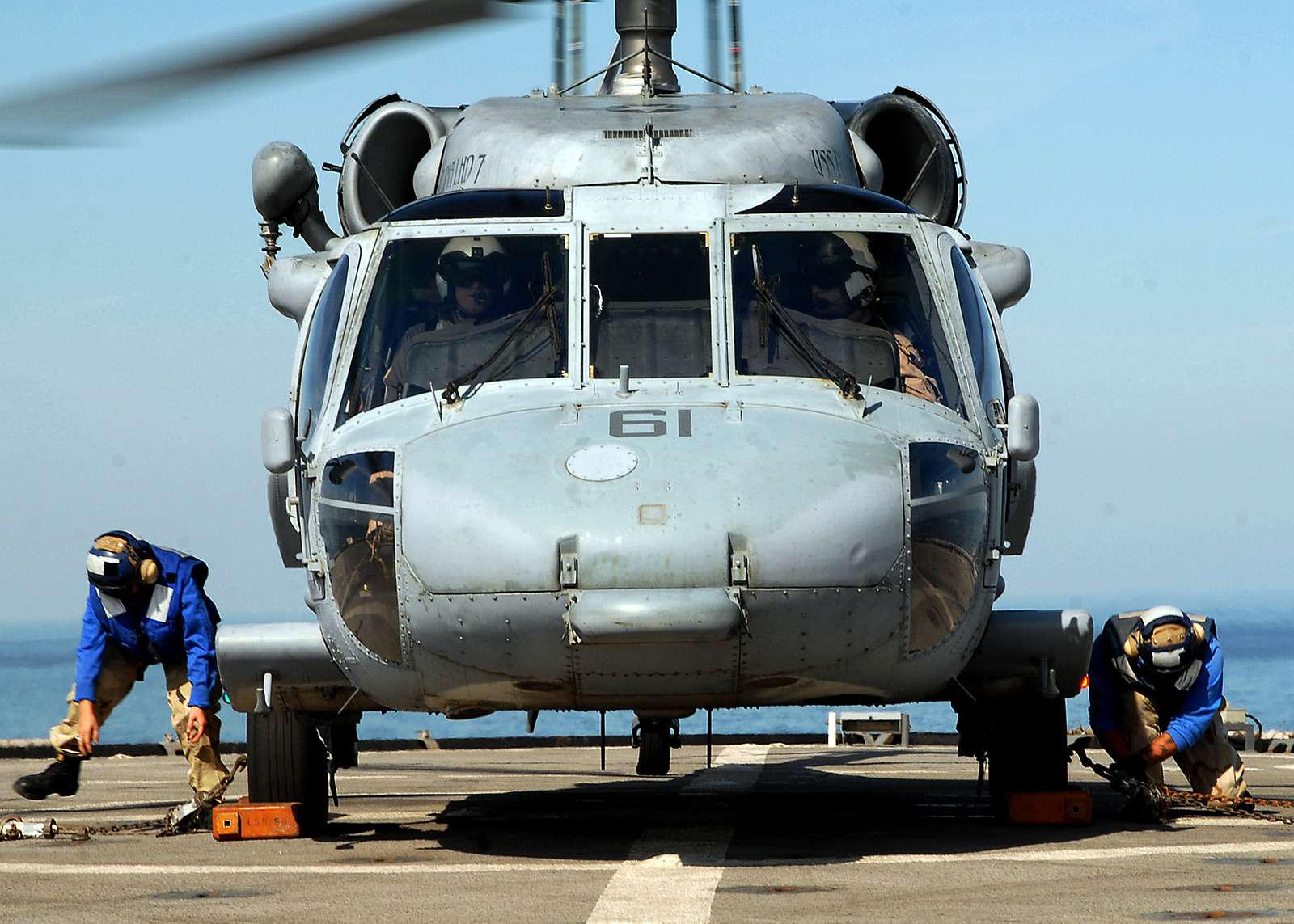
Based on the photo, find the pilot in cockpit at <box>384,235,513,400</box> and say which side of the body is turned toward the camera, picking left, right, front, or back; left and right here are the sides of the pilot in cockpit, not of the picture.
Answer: front

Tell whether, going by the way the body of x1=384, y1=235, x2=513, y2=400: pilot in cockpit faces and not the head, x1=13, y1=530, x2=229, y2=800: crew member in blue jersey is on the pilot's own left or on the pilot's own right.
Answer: on the pilot's own right

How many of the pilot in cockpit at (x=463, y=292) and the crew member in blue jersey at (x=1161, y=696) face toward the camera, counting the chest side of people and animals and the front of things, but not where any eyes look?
2

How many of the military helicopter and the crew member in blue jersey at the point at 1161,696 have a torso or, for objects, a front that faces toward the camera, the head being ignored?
2

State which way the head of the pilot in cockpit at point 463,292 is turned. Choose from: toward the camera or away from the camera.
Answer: toward the camera

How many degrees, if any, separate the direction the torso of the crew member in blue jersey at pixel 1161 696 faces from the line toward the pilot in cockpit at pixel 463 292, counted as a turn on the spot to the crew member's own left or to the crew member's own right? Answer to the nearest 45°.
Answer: approximately 45° to the crew member's own right

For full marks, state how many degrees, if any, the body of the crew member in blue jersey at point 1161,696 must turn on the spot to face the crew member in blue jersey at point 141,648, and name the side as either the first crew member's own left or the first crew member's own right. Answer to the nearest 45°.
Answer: approximately 90° to the first crew member's own right

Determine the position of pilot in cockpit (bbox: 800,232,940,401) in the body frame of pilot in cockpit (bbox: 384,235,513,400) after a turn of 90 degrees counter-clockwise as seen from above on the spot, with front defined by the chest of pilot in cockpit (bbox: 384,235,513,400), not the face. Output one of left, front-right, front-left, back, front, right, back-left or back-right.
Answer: front

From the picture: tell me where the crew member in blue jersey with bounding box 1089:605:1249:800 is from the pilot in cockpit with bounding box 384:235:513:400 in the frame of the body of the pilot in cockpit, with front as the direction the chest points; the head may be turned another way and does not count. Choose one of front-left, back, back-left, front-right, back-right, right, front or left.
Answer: left

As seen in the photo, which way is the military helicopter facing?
toward the camera
